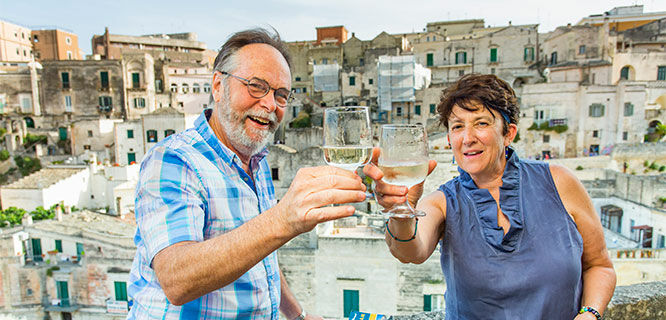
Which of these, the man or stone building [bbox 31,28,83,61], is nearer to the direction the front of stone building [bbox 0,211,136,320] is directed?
the man

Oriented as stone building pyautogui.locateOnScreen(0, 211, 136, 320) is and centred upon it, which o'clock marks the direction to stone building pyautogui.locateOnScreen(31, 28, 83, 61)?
stone building pyautogui.locateOnScreen(31, 28, 83, 61) is roughly at 6 o'clock from stone building pyautogui.locateOnScreen(0, 211, 136, 320).

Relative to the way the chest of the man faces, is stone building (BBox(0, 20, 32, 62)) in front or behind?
behind

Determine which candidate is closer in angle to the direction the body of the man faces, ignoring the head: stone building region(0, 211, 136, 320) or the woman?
the woman

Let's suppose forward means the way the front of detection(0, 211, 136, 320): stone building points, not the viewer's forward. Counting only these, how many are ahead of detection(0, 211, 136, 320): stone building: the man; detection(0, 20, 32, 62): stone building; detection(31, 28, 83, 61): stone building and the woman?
2

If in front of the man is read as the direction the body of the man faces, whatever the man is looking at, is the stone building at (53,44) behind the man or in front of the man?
behind

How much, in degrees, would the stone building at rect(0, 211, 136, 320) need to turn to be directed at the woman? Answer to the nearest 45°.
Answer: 0° — it already faces them

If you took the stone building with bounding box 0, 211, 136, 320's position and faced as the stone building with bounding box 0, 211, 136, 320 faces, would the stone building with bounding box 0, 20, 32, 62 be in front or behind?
behind

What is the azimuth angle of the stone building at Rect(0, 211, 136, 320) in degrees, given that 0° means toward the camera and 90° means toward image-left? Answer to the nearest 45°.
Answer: approximately 0°
